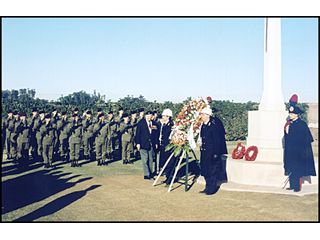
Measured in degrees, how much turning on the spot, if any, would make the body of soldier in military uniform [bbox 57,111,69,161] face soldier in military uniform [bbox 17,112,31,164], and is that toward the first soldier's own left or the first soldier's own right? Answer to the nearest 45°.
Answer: approximately 90° to the first soldier's own right

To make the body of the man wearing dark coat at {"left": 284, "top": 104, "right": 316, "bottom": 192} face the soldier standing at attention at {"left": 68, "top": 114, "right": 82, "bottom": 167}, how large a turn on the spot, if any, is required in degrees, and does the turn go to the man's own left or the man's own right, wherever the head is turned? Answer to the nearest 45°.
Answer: approximately 45° to the man's own right

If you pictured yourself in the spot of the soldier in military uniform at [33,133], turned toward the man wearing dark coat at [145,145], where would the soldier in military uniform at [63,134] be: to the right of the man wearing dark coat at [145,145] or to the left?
left

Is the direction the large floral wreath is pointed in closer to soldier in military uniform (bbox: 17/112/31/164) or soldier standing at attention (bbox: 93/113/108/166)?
the soldier in military uniform

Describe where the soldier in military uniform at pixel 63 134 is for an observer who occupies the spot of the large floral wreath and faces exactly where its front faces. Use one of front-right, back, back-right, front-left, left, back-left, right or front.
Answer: right

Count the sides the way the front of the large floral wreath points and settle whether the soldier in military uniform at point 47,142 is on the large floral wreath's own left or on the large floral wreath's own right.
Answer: on the large floral wreath's own right

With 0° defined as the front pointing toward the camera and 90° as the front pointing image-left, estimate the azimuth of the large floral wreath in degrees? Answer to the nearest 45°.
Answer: approximately 45°

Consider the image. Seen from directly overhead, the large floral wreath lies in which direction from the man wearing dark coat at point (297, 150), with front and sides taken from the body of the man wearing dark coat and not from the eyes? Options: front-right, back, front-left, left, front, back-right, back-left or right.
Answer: front-right
